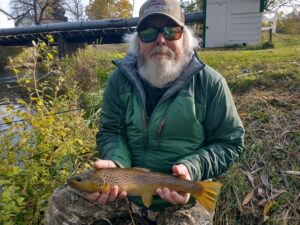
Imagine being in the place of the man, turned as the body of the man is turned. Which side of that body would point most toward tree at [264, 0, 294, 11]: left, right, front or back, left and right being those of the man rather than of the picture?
back

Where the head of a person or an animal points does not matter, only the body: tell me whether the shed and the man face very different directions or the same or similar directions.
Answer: same or similar directions

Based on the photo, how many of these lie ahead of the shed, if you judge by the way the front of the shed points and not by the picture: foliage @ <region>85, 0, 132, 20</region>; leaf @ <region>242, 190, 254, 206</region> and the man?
2

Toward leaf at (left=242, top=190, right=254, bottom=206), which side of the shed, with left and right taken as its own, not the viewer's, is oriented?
front

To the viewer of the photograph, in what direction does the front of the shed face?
facing the viewer

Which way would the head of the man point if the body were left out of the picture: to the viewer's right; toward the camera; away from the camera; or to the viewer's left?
toward the camera

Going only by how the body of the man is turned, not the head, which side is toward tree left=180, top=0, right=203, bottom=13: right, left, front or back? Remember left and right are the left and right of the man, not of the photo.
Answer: back

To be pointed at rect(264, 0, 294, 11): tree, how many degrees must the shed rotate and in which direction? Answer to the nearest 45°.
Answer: approximately 180°

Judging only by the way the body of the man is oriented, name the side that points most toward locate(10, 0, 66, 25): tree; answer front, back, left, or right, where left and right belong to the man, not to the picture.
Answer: back

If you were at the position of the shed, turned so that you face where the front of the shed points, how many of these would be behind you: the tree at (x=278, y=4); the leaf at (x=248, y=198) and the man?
1

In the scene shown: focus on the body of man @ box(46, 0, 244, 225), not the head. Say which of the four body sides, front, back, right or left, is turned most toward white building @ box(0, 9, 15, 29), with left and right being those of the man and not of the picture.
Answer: back

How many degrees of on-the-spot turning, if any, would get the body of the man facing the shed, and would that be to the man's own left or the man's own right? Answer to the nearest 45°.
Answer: approximately 180°

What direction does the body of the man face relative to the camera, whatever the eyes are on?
toward the camera

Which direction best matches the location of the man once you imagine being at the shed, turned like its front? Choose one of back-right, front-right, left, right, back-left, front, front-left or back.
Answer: front

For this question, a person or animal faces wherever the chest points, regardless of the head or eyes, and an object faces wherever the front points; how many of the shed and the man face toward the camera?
2
